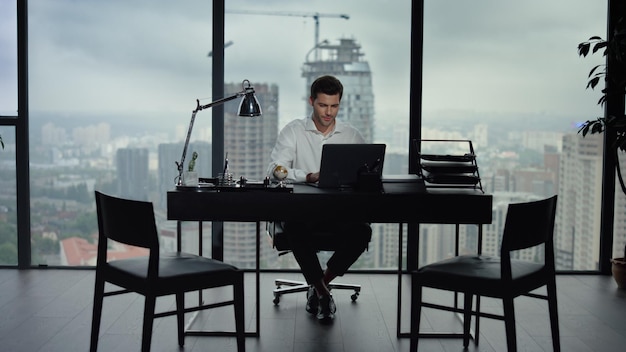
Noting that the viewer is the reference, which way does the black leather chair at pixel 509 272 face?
facing away from the viewer and to the left of the viewer

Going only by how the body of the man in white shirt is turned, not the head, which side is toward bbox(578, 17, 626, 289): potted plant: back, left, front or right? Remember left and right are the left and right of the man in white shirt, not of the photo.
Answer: left

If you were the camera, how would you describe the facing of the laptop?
facing away from the viewer and to the left of the viewer

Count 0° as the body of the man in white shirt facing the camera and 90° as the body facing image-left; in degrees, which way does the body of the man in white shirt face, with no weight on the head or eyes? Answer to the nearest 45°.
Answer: approximately 0°

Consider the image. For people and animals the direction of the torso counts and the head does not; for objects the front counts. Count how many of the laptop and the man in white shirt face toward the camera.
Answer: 1
